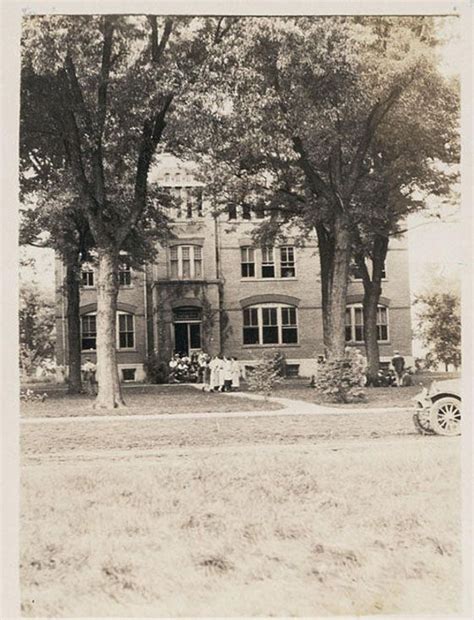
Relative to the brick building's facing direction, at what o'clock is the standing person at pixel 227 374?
The standing person is roughly at 12 o'clock from the brick building.

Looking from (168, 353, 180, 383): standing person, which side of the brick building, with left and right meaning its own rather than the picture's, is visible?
front

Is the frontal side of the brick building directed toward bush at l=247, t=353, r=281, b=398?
yes

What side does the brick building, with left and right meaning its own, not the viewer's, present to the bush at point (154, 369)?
front

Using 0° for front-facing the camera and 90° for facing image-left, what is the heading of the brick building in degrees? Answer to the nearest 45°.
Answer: approximately 0°

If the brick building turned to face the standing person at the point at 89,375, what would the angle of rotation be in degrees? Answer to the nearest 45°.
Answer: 0° — it already faces them

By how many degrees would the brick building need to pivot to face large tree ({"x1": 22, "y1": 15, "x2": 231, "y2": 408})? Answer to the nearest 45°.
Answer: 0° — it already faces it

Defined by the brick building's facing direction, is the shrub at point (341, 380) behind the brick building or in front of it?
in front
